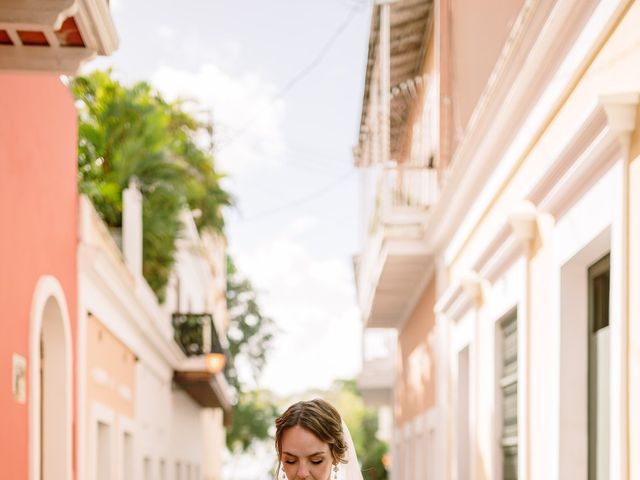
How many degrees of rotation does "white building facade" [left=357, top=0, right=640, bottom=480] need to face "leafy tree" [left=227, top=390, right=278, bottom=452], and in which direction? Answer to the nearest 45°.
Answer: approximately 90° to its right

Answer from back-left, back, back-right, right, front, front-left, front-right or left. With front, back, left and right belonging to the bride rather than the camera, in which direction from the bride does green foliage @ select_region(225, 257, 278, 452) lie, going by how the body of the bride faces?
back

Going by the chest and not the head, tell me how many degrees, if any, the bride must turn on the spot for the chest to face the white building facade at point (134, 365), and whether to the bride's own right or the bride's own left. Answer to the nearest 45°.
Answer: approximately 180°

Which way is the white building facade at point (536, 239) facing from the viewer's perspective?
to the viewer's left

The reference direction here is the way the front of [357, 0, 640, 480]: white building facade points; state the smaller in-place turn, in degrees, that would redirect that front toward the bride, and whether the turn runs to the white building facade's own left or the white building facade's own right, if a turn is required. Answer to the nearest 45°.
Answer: approximately 90° to the white building facade's own left

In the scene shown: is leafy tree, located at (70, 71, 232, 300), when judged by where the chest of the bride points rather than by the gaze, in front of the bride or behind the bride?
behind

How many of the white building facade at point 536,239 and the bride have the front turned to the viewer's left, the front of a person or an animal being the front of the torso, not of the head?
1

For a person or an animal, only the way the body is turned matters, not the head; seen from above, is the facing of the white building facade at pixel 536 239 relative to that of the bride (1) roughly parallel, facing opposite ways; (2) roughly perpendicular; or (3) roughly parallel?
roughly perpendicular
